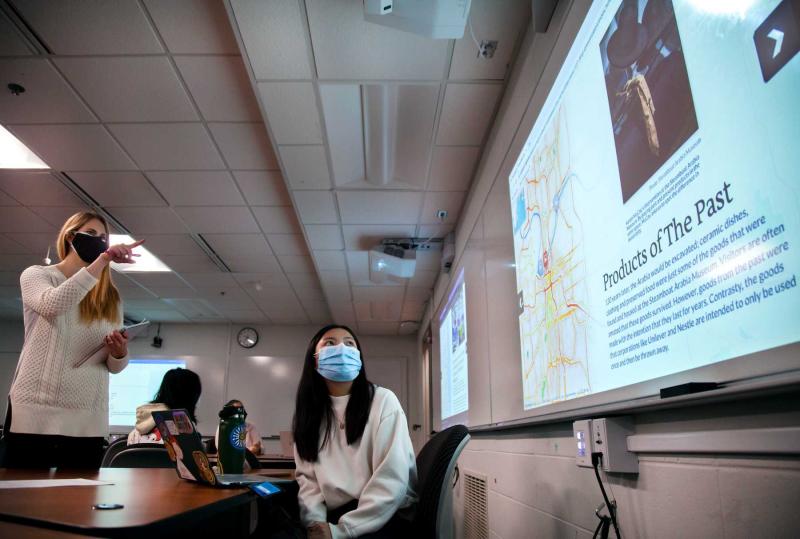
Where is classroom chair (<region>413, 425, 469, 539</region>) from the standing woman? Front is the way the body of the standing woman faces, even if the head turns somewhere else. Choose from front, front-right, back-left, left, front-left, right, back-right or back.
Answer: front

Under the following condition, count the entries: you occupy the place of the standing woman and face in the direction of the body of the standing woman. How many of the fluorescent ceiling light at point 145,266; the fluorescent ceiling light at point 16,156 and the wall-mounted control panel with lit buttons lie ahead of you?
1

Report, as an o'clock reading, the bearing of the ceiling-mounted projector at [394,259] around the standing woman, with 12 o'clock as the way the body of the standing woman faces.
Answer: The ceiling-mounted projector is roughly at 9 o'clock from the standing woman.

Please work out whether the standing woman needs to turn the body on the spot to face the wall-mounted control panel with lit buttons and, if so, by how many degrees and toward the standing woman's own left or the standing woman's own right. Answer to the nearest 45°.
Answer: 0° — they already face it

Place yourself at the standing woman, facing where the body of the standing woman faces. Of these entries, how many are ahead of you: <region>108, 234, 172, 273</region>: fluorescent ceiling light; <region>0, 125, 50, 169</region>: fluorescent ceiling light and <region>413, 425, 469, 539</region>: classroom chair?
1

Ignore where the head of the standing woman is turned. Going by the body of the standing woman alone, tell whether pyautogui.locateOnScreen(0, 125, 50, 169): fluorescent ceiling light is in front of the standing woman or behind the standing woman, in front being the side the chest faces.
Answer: behind

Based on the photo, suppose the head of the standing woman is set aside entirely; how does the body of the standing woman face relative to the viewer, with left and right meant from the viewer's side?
facing the viewer and to the right of the viewer

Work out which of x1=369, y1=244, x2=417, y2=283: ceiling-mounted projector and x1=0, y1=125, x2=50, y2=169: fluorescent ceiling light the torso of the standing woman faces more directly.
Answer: the ceiling-mounted projector

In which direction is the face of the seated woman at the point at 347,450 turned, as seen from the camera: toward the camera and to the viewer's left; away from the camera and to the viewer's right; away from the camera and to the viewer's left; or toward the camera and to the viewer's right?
toward the camera and to the viewer's right

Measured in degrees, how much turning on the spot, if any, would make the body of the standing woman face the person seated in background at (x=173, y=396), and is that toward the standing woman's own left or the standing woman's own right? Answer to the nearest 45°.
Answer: approximately 135° to the standing woman's own left
